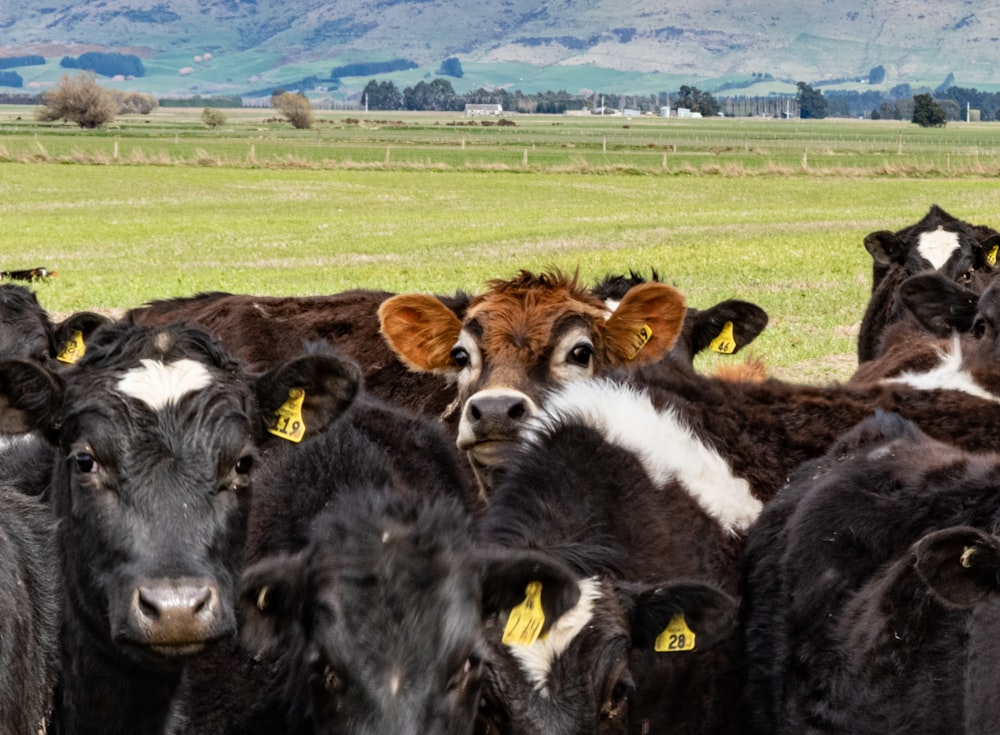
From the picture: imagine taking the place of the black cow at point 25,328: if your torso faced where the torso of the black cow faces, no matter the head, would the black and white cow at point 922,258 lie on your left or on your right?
on your left

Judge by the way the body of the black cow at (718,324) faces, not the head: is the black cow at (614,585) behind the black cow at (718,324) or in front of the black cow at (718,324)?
in front

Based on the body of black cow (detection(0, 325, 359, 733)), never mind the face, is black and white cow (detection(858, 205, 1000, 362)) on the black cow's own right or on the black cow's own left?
on the black cow's own left

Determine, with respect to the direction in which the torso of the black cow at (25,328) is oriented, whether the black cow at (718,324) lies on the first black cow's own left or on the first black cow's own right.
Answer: on the first black cow's own left

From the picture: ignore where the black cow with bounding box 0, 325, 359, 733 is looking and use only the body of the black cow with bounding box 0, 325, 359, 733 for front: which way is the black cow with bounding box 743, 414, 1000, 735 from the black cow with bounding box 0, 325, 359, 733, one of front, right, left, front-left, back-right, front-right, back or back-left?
left

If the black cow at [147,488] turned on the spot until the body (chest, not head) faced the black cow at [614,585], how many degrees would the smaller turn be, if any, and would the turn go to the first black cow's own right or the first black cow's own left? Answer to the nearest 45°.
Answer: approximately 90° to the first black cow's own left

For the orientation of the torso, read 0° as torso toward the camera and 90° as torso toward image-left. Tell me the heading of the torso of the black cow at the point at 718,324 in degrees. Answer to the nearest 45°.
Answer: approximately 0°

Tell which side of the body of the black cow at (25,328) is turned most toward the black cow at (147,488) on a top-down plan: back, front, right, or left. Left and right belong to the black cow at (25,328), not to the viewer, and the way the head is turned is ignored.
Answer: front

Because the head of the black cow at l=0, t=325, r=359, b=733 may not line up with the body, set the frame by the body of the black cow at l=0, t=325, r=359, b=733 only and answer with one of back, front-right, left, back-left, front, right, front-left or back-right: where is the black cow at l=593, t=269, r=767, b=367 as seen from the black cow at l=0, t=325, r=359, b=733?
back-left

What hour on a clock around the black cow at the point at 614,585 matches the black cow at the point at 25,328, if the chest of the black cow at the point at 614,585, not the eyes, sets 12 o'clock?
the black cow at the point at 25,328 is roughly at 3 o'clock from the black cow at the point at 614,585.

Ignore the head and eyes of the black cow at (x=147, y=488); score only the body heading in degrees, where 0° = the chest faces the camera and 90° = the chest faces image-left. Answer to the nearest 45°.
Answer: approximately 0°

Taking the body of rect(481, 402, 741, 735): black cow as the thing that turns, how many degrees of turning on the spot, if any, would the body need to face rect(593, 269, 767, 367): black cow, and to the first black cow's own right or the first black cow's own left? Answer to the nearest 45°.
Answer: approximately 135° to the first black cow's own right
